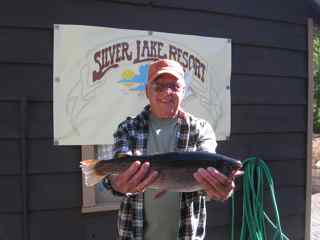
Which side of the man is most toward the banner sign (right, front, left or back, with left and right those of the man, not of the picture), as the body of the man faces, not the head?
back

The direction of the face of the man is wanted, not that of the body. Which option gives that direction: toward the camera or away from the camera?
toward the camera

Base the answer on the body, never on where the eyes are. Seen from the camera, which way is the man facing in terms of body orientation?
toward the camera

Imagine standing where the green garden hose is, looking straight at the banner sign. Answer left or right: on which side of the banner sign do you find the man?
left

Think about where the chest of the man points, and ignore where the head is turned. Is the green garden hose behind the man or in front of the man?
behind
